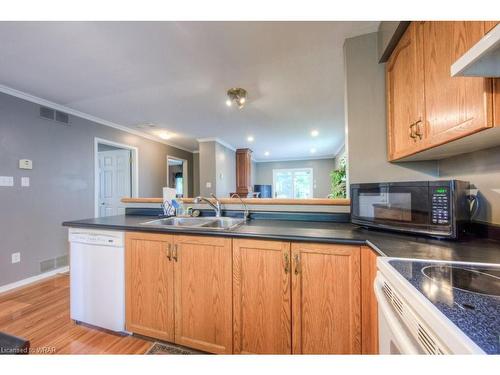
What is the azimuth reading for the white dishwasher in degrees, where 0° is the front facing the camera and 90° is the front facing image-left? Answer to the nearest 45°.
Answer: approximately 45°

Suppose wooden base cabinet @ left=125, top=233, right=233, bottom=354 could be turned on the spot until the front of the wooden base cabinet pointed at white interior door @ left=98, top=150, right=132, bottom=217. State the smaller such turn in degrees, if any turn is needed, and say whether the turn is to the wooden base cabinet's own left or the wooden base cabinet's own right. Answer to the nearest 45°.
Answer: approximately 135° to the wooden base cabinet's own right

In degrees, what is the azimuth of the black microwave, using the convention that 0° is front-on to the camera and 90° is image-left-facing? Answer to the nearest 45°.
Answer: approximately 45°

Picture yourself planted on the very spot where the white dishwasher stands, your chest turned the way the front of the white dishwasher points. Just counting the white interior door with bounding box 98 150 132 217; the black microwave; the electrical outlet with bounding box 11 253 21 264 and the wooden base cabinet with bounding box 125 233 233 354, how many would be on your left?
2

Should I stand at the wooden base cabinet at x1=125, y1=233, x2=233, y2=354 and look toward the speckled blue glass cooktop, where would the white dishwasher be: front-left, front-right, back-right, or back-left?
back-right

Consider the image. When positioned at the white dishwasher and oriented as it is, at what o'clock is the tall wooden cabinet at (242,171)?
The tall wooden cabinet is roughly at 6 o'clock from the white dishwasher.

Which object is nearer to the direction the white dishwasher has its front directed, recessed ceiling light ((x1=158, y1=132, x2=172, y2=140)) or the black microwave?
the black microwave

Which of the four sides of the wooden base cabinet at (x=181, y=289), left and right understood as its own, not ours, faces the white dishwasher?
right

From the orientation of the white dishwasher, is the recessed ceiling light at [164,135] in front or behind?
behind

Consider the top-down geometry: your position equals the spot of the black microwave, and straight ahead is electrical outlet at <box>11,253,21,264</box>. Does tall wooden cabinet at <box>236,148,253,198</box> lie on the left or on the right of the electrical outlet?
right
